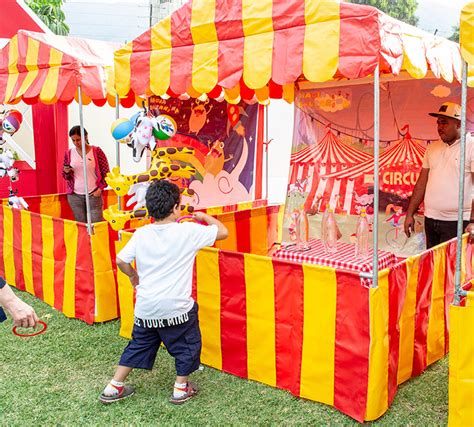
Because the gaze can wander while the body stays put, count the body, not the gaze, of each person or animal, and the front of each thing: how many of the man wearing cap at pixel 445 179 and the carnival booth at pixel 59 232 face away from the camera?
0

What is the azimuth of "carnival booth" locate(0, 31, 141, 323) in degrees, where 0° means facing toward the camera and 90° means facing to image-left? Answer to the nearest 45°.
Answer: approximately 45°

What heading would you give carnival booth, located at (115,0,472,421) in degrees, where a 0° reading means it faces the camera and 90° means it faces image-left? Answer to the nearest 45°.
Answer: approximately 45°

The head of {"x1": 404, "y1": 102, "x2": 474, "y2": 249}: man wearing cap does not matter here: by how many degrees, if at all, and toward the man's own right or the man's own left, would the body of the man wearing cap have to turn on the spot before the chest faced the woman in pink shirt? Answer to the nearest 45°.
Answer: approximately 45° to the man's own right

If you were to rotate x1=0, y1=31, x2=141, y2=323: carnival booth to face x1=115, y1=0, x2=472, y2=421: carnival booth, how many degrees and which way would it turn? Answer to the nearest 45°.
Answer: approximately 90° to its left

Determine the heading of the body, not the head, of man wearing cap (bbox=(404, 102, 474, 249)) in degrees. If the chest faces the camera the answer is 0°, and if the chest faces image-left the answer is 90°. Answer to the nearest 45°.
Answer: approximately 45°

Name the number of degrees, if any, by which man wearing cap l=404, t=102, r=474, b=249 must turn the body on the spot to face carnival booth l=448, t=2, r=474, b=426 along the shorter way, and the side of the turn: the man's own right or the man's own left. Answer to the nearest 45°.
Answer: approximately 45° to the man's own left

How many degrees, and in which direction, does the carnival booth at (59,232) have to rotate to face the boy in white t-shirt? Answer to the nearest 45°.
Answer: approximately 45° to its left

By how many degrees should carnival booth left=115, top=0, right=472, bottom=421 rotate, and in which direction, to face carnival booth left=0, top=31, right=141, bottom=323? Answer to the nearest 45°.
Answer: approximately 90° to its right

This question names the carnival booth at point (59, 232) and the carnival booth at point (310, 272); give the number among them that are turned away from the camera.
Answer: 0

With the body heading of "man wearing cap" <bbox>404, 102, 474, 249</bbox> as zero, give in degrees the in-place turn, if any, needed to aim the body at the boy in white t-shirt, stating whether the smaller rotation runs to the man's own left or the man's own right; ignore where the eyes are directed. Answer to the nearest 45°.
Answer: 0° — they already face them

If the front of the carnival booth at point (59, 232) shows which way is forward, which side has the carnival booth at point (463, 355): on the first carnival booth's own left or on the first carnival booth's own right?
on the first carnival booth's own left
